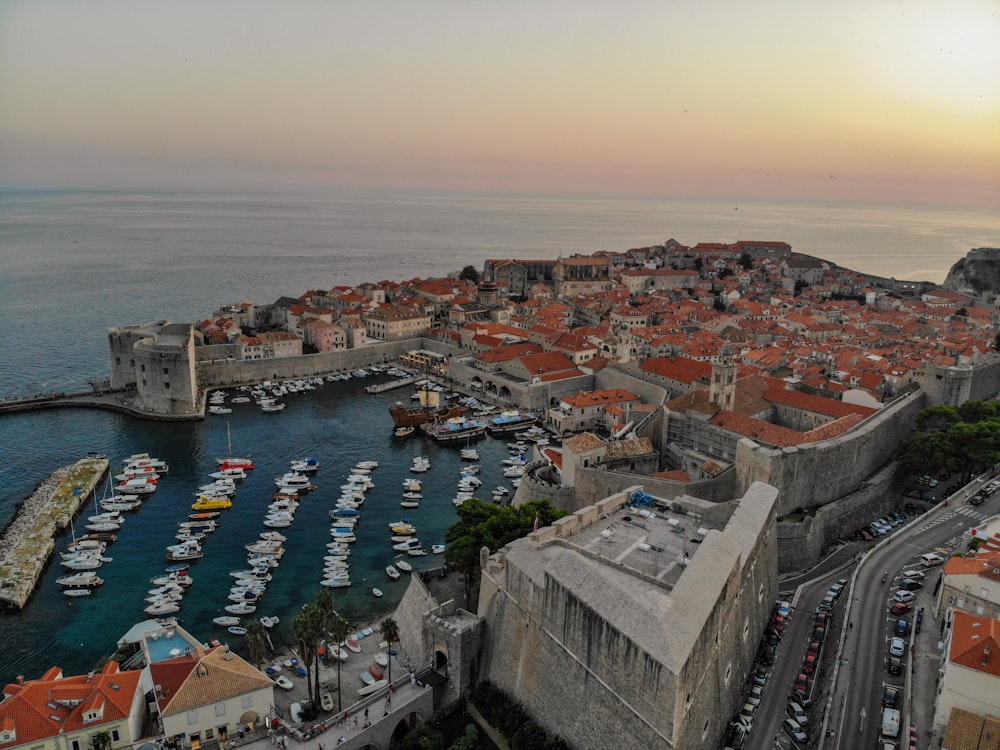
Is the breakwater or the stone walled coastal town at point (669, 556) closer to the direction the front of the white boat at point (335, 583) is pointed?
the breakwater

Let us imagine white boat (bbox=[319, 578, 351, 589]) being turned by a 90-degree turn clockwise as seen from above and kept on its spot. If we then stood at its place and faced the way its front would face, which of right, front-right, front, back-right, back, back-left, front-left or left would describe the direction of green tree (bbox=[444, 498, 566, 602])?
back-right

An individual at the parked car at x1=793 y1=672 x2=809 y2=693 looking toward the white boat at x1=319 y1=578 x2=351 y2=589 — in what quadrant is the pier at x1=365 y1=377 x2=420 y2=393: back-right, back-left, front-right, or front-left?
front-right

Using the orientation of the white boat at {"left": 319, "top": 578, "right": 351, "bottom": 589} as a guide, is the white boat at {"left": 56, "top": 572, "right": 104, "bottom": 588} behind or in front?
in front

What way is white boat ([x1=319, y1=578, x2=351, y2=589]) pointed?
to the viewer's left

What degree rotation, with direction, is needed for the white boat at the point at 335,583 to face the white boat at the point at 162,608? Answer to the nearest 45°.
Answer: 0° — it already faces it
